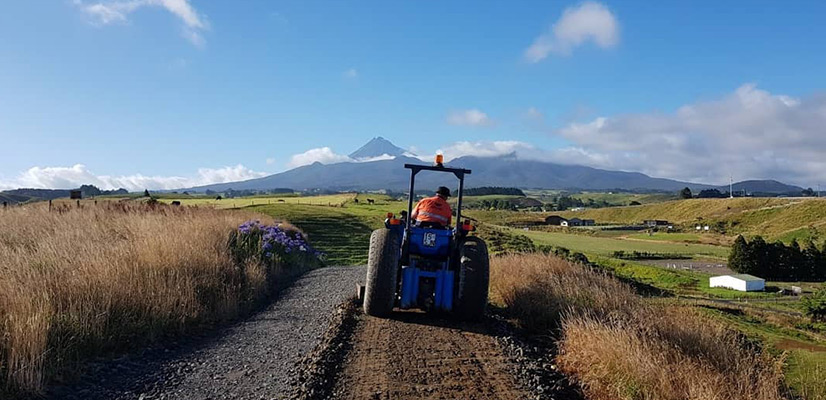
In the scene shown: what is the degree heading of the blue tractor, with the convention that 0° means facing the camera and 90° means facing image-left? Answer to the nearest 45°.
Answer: approximately 180°

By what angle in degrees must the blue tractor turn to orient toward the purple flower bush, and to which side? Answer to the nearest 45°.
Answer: approximately 45° to its left
